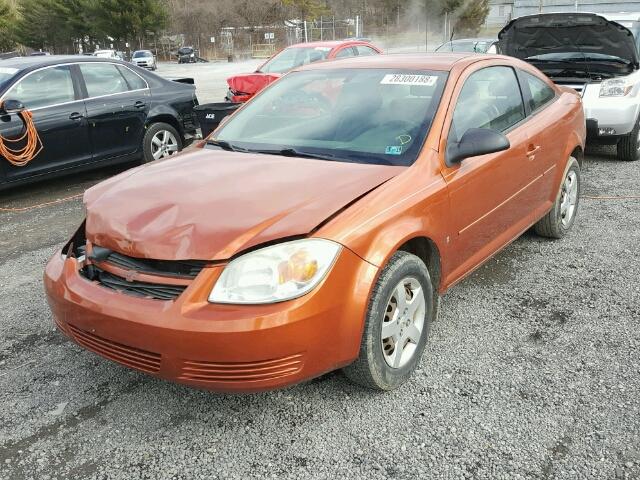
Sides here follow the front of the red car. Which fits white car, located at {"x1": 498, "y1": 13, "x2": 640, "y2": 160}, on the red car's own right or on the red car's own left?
on the red car's own left

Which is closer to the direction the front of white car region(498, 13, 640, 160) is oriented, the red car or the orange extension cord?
the orange extension cord

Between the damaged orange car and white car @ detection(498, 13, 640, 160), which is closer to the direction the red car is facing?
the damaged orange car

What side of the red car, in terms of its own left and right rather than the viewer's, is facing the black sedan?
front

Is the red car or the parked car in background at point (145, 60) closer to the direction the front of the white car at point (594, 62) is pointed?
the red car

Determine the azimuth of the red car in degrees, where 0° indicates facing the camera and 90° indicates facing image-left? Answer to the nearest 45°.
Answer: approximately 45°

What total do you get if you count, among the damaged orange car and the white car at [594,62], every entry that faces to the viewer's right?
0

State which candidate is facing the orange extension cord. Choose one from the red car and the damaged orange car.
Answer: the red car

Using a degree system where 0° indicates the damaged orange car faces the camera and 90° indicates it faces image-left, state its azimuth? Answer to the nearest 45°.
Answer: approximately 45°

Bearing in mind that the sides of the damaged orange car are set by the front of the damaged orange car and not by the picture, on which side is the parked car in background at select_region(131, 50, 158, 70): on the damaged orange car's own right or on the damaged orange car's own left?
on the damaged orange car's own right

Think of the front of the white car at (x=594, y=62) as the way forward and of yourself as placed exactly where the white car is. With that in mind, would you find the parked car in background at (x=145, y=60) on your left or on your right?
on your right
